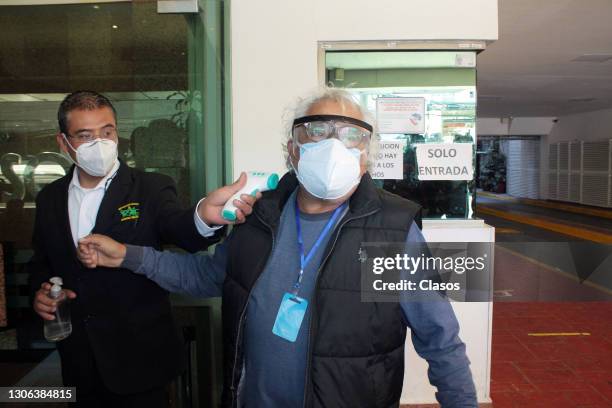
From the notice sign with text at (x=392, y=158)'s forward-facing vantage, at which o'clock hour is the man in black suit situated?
The man in black suit is roughly at 1 o'clock from the notice sign with text.

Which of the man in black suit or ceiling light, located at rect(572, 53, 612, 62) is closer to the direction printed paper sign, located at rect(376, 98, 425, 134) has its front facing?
the man in black suit

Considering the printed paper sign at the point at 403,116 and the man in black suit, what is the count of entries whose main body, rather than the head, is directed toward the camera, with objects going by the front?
2

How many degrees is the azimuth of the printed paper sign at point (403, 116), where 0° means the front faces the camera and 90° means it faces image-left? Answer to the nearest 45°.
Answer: approximately 0°
